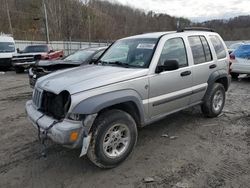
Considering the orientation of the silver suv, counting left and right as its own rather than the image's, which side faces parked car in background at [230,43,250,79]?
back

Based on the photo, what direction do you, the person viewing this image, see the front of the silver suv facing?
facing the viewer and to the left of the viewer
